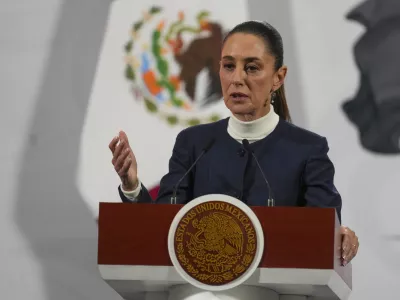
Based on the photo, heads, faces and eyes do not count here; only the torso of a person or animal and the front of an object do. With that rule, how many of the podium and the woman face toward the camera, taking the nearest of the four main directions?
2

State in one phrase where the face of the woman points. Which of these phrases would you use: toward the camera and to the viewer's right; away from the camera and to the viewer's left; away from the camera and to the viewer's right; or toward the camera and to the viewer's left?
toward the camera and to the viewer's left

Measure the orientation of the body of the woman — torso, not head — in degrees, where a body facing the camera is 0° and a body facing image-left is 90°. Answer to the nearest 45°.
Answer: approximately 0°

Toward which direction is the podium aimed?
toward the camera

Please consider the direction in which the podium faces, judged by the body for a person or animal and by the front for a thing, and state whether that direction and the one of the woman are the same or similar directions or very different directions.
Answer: same or similar directions
